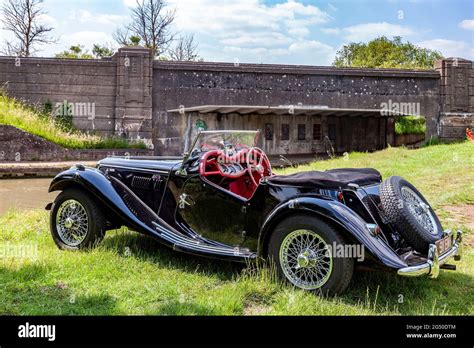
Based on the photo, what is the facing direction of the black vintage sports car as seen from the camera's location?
facing away from the viewer and to the left of the viewer

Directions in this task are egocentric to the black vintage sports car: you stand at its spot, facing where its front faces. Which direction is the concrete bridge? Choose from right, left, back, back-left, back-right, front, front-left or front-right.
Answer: front-right

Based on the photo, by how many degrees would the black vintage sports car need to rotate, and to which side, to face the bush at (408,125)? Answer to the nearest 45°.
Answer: approximately 45° to its right
